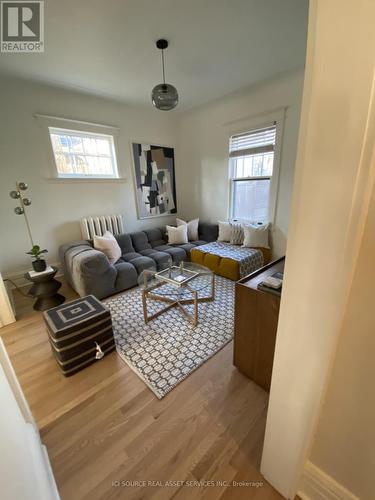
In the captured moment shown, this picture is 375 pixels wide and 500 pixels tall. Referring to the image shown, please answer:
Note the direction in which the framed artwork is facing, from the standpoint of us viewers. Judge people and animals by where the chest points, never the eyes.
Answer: facing the viewer and to the right of the viewer

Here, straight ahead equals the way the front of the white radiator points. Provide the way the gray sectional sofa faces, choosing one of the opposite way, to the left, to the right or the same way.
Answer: the same way

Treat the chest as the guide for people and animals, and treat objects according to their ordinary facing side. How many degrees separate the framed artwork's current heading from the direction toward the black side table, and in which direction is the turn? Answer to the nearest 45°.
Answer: approximately 90° to its right

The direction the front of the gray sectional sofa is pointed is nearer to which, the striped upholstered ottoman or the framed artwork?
the striped upholstered ottoman

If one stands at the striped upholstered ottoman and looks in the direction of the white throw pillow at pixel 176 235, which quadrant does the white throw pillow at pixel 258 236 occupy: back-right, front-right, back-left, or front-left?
front-right

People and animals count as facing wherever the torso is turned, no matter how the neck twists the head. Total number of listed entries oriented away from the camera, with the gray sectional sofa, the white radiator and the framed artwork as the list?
0

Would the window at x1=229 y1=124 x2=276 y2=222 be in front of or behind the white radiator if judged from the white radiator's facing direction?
in front

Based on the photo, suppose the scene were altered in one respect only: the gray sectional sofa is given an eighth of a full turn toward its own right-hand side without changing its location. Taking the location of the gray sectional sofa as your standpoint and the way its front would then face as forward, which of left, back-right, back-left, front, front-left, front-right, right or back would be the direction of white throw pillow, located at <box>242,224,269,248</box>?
left

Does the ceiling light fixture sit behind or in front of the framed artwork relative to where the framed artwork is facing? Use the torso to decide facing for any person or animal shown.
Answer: in front

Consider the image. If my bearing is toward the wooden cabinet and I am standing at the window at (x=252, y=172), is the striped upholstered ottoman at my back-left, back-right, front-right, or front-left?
front-right

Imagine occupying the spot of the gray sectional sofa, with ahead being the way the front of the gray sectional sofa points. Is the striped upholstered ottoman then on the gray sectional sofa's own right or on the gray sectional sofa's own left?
on the gray sectional sofa's own right

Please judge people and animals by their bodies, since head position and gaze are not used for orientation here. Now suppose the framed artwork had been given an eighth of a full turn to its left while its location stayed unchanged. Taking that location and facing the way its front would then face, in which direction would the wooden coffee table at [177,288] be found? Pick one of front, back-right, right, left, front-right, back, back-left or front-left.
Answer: right

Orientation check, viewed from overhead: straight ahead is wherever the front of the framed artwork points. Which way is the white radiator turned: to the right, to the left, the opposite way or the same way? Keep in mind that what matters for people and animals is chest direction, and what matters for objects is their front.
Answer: the same way

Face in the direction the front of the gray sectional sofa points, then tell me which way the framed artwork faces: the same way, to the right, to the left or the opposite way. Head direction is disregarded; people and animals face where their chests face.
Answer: the same way
